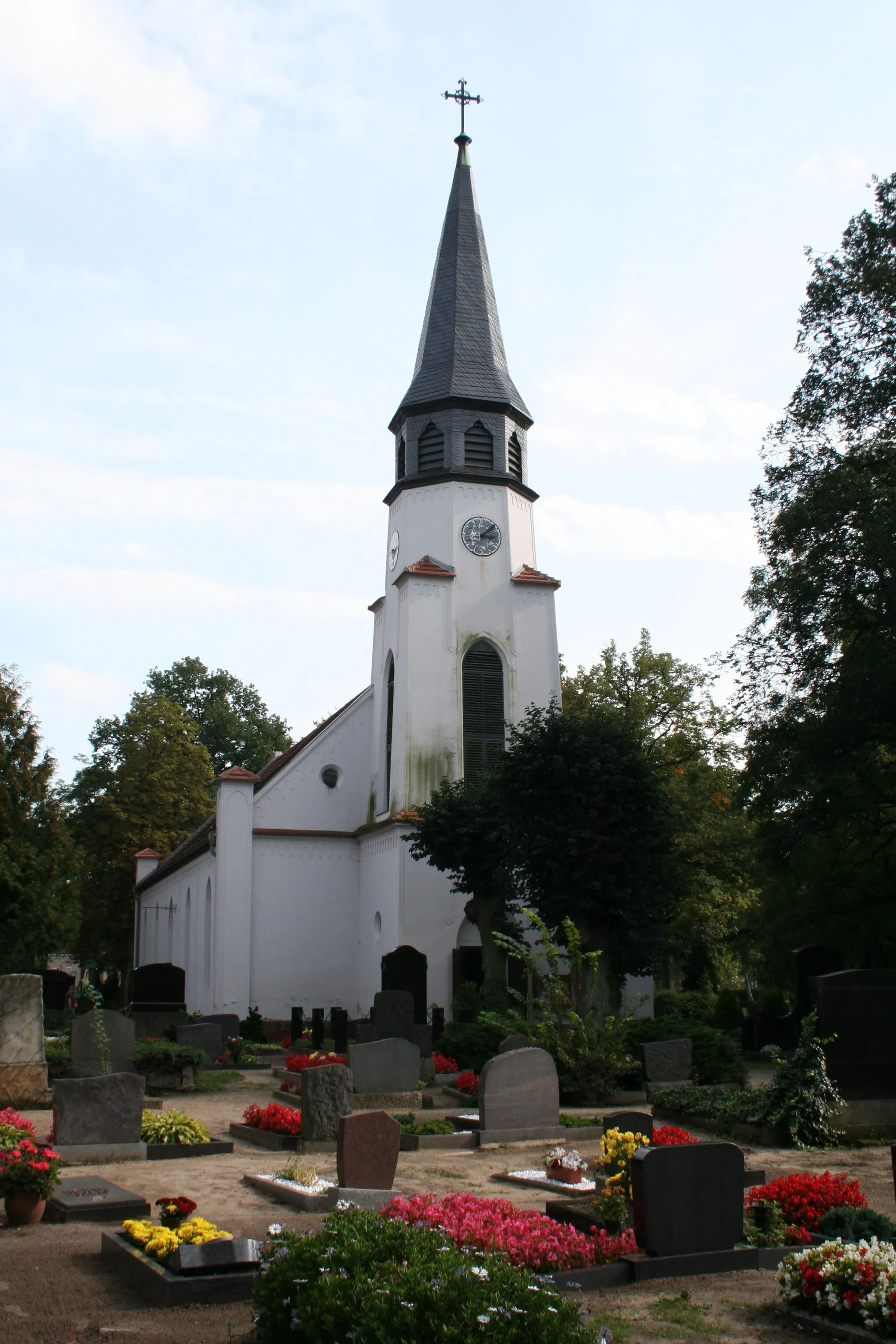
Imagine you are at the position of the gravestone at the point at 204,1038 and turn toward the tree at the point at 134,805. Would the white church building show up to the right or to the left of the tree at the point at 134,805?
right

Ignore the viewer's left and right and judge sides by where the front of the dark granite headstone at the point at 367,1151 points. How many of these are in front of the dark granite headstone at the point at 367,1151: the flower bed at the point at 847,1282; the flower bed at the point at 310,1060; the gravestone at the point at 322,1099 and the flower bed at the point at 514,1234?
2
